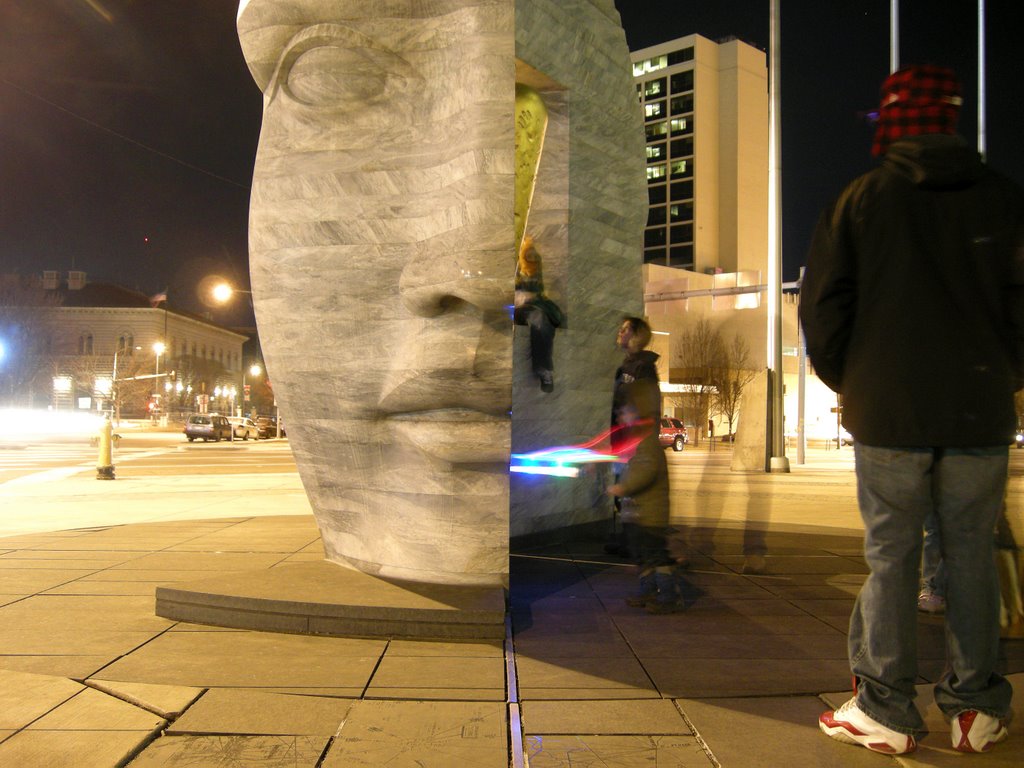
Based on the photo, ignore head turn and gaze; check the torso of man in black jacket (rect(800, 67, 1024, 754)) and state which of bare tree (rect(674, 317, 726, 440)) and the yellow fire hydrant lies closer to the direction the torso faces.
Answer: the bare tree

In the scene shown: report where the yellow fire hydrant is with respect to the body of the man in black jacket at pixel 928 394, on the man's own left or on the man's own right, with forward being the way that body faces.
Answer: on the man's own left

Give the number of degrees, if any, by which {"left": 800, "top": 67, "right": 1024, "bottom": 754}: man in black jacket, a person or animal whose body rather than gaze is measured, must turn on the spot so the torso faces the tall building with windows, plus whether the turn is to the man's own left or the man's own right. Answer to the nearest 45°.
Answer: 0° — they already face it

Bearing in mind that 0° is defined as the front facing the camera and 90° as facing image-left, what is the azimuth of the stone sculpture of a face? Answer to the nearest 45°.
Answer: approximately 0°

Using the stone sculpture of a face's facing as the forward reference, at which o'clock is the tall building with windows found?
The tall building with windows is roughly at 7 o'clock from the stone sculpture of a face.

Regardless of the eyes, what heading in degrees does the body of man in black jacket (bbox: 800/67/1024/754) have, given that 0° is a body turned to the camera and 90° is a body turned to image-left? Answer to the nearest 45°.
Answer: approximately 180°

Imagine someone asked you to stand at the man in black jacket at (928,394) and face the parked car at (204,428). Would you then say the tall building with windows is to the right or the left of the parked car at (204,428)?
right

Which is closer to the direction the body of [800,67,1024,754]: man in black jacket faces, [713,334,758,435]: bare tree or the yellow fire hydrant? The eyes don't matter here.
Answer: the bare tree
